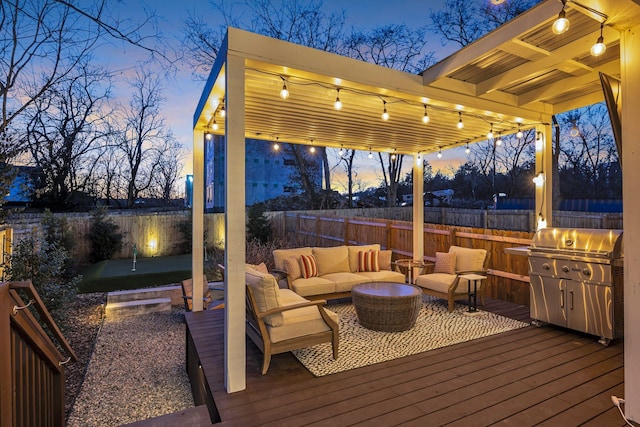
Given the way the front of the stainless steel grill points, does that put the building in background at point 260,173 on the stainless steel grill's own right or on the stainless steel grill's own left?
on the stainless steel grill's own right

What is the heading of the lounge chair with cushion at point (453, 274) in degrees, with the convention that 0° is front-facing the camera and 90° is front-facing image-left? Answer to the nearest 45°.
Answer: approximately 45°

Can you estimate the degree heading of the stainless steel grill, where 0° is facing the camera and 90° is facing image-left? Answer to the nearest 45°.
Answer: approximately 45°

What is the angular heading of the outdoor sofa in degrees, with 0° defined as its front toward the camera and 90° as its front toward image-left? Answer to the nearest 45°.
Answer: approximately 315°

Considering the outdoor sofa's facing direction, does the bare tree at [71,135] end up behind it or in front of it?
behind

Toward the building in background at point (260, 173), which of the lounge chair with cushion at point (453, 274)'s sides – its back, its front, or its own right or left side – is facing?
right

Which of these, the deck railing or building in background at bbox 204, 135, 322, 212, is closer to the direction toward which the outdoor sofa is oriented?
the deck railing

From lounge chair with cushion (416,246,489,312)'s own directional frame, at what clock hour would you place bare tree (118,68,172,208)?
The bare tree is roughly at 2 o'clock from the lounge chair with cushion.

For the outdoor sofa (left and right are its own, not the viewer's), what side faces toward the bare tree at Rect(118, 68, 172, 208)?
back

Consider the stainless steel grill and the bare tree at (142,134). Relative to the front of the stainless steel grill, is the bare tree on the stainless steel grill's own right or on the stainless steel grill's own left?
on the stainless steel grill's own right

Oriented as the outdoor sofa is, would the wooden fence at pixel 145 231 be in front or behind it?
behind
